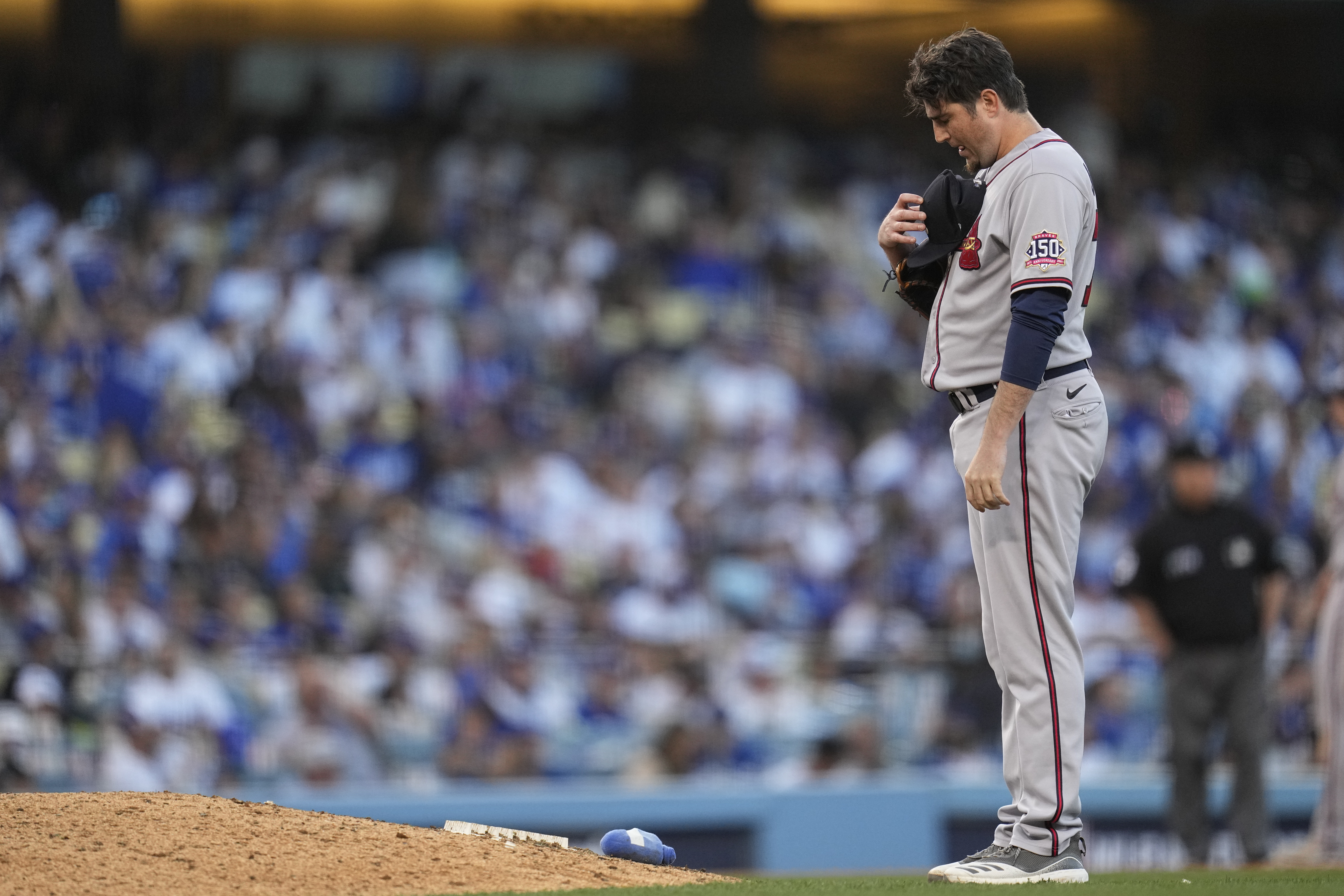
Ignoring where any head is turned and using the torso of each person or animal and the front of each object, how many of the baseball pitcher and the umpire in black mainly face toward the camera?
1

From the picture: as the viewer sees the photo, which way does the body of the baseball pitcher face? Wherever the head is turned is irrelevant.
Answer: to the viewer's left

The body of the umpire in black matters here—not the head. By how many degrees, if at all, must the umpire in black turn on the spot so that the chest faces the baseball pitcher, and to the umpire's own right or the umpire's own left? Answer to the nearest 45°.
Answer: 0° — they already face them

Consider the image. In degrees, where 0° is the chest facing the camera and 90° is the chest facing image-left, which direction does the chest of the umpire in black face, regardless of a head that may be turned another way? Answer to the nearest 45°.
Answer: approximately 0°

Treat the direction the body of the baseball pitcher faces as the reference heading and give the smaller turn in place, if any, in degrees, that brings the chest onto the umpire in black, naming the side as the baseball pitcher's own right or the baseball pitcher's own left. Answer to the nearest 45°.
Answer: approximately 90° to the baseball pitcher's own right

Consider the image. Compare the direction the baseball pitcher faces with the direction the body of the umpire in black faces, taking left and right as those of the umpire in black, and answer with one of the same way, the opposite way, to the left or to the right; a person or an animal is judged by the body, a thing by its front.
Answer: to the right
